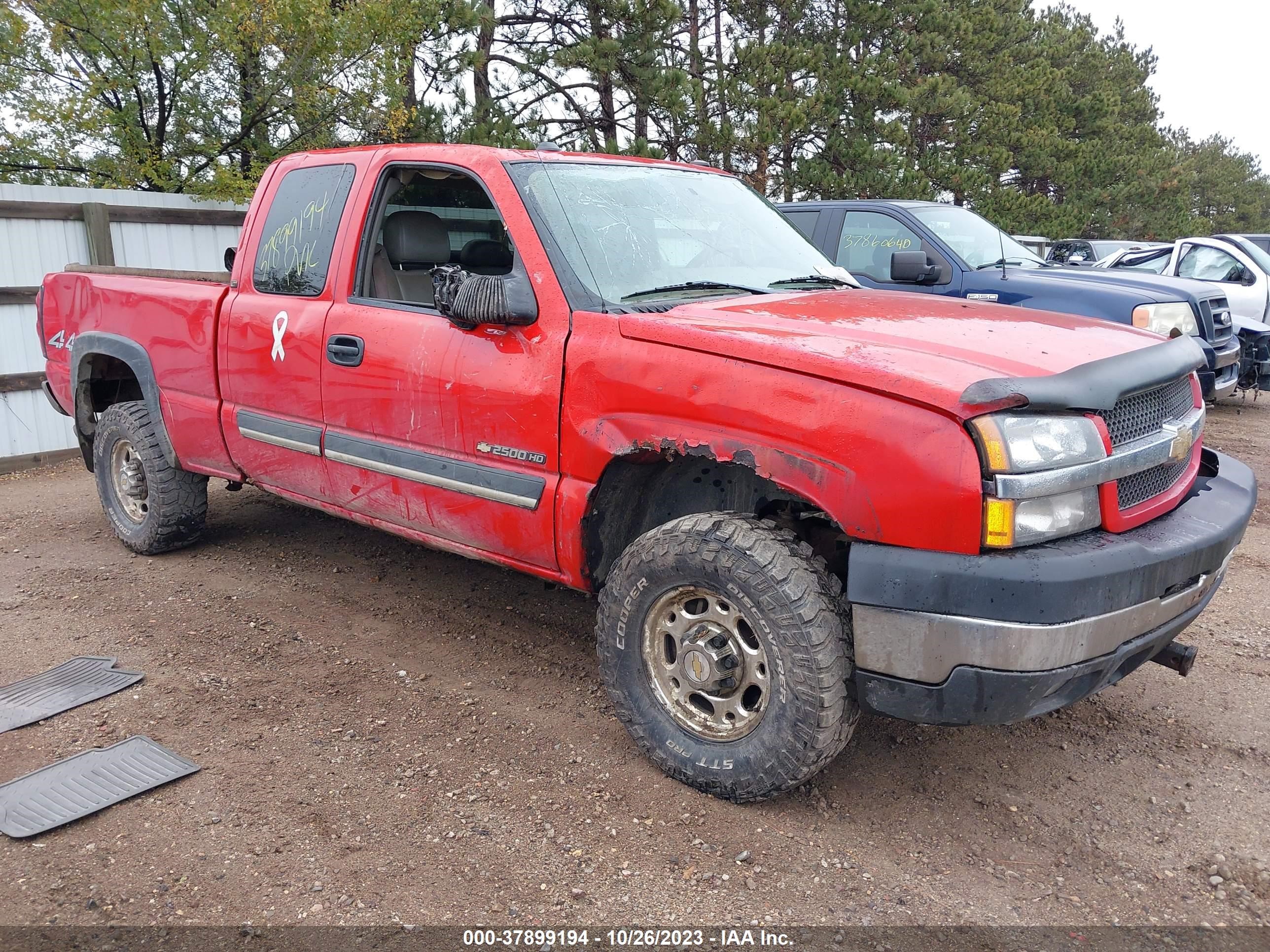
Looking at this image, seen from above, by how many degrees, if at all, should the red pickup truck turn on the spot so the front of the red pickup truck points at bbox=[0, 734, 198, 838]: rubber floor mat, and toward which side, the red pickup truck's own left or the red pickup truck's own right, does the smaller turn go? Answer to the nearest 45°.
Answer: approximately 135° to the red pickup truck's own right

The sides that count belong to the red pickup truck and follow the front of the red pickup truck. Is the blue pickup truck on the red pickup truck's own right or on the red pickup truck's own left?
on the red pickup truck's own left

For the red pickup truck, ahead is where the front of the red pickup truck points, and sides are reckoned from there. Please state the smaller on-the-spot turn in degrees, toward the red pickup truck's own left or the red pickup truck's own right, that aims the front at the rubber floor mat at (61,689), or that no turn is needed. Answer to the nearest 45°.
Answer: approximately 135° to the red pickup truck's own right

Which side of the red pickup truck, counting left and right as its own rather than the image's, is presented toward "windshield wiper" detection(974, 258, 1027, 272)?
left

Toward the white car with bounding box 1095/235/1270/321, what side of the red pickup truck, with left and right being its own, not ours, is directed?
left

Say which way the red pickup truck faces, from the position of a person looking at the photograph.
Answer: facing the viewer and to the right of the viewer

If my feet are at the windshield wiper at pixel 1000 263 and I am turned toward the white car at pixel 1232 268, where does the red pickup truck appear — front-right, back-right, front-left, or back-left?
back-right
